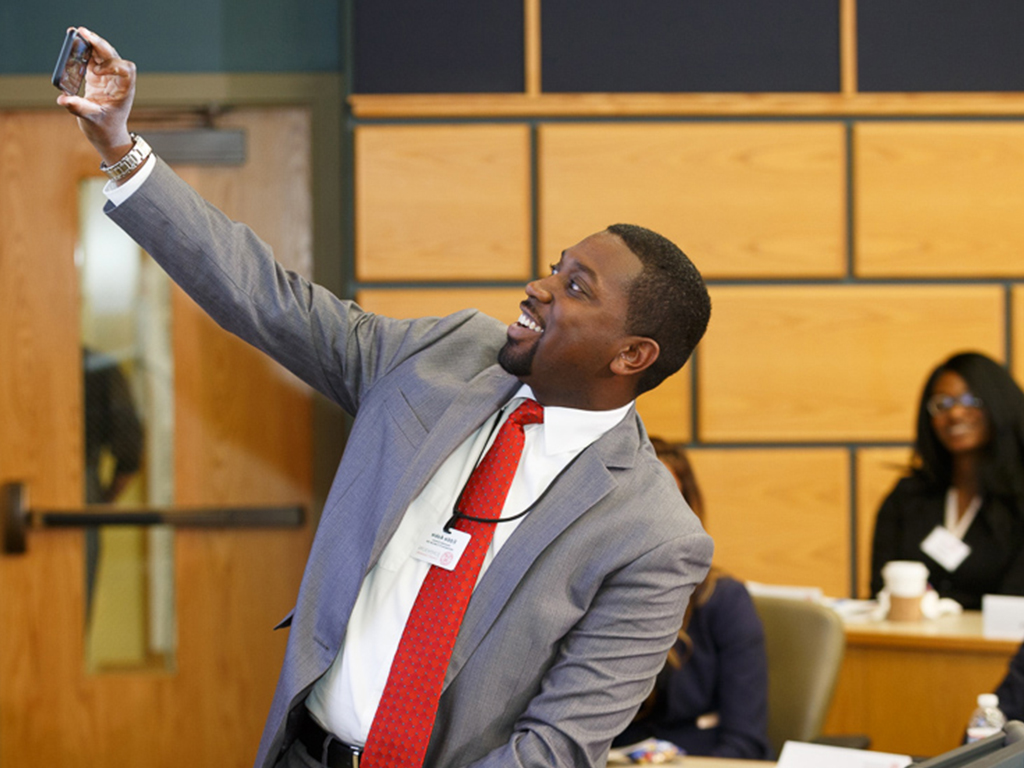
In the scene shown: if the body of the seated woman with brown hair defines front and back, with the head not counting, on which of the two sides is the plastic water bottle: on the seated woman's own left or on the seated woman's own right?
on the seated woman's own left

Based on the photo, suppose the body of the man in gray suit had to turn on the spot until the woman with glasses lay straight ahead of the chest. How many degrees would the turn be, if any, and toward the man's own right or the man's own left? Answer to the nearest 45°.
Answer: approximately 180°

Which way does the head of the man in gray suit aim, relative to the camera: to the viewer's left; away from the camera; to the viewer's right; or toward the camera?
to the viewer's left

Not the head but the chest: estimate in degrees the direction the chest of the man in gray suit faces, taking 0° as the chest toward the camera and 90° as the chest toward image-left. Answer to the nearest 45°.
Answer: approximately 45°

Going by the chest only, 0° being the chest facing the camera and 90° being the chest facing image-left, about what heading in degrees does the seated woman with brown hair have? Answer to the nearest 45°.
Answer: approximately 45°

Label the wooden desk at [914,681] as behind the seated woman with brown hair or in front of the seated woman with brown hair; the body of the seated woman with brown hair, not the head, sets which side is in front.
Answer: behind

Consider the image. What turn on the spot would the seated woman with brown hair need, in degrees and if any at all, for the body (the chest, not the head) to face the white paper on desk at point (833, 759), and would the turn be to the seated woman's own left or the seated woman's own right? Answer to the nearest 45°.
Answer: approximately 45° to the seated woman's own left

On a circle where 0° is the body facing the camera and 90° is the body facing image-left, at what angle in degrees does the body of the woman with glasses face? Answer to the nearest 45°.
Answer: approximately 45°
